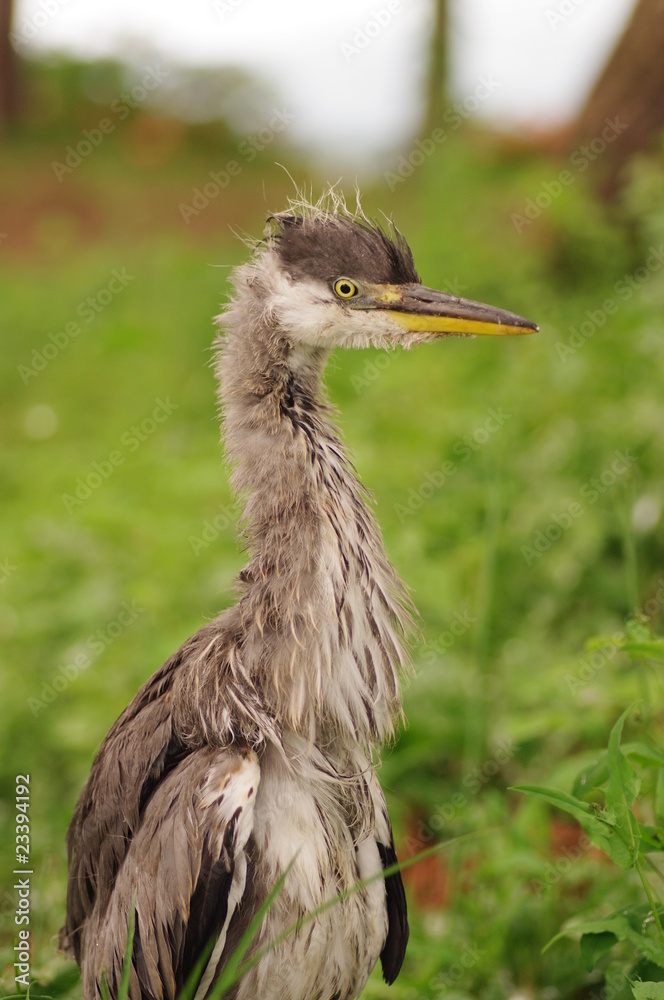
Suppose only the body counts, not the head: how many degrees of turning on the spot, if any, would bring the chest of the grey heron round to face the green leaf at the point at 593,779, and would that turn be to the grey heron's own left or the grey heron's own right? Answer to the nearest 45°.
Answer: approximately 45° to the grey heron's own left

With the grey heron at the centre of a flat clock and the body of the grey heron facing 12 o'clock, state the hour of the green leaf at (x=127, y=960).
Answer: The green leaf is roughly at 4 o'clock from the grey heron.

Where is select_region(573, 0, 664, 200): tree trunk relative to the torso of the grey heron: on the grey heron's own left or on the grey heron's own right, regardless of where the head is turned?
on the grey heron's own left

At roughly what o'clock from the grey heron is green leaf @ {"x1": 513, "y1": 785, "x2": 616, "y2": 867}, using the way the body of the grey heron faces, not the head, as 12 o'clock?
The green leaf is roughly at 11 o'clock from the grey heron.

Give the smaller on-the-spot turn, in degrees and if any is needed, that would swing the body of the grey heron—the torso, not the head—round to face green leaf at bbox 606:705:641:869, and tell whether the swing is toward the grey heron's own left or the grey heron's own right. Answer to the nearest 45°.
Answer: approximately 45° to the grey heron's own left
